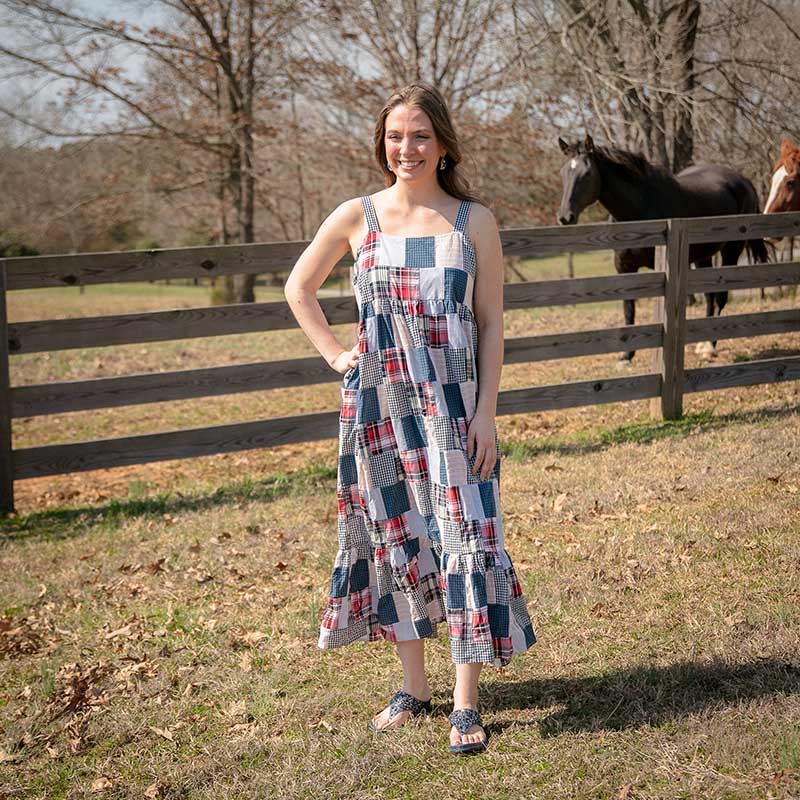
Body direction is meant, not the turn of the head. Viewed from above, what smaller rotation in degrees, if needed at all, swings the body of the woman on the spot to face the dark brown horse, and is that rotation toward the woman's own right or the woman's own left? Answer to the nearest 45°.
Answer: approximately 180°

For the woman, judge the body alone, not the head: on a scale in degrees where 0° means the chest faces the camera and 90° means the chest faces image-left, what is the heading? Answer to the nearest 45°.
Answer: approximately 0°

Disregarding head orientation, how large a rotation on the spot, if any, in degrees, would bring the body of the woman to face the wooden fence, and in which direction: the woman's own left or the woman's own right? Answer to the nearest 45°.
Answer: approximately 180°
